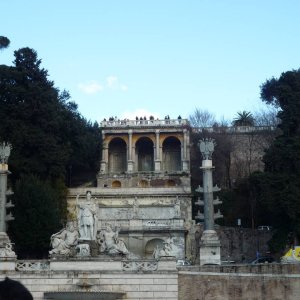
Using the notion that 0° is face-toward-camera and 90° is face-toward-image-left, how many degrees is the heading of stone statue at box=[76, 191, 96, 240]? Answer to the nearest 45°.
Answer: approximately 0°

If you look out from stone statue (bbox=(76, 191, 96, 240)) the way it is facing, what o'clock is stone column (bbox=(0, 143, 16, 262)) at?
The stone column is roughly at 4 o'clock from the stone statue.

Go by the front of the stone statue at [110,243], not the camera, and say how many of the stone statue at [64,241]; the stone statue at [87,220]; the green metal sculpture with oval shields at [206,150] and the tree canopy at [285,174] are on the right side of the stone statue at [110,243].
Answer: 2

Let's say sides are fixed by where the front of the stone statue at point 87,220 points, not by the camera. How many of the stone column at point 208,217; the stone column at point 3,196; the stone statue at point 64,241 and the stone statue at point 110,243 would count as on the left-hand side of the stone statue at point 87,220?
2

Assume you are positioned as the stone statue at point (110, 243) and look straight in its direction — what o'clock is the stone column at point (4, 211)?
The stone column is roughly at 4 o'clock from the stone statue.

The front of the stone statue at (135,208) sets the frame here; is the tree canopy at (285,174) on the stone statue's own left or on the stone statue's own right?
on the stone statue's own left
